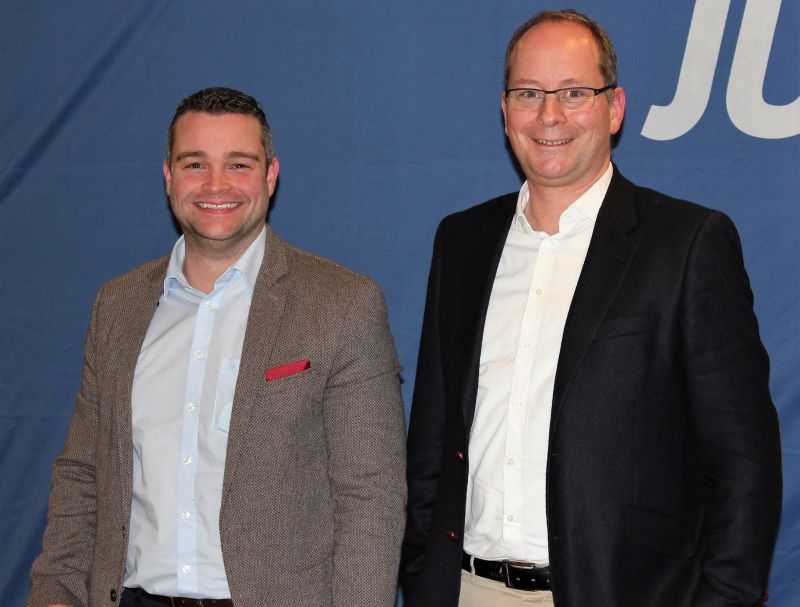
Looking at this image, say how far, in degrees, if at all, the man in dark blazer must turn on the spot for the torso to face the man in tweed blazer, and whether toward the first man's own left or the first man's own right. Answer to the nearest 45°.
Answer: approximately 45° to the first man's own right

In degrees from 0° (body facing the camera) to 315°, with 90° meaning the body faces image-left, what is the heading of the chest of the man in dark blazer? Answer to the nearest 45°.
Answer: approximately 45°
